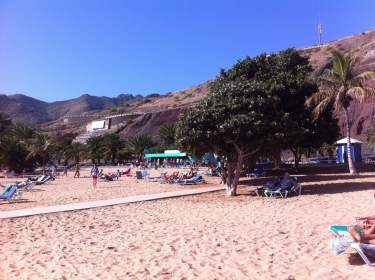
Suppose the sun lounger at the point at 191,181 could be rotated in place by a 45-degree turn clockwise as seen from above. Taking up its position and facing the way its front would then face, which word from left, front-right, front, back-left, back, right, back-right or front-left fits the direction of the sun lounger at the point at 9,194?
left

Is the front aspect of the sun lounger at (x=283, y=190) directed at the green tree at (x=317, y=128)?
no

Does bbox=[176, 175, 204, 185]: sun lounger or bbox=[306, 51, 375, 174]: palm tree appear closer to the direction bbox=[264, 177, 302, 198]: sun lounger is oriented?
the sun lounger

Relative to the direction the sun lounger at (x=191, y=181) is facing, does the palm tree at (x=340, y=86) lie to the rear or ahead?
to the rear

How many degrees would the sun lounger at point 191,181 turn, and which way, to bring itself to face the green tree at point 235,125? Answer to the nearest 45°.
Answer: approximately 90° to its left

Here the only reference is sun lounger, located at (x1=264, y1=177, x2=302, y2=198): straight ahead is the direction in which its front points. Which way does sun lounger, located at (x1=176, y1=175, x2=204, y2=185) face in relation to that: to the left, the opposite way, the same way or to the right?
the same way
